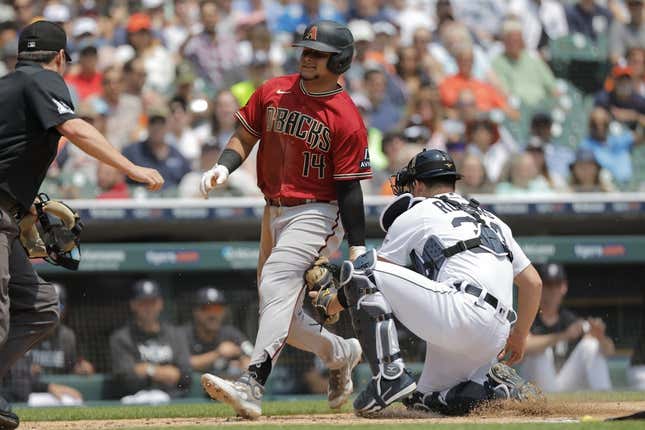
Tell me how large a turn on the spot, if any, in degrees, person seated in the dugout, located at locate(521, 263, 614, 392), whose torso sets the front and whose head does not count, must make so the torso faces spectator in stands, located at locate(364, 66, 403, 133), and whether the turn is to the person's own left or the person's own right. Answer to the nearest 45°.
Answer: approximately 135° to the person's own right

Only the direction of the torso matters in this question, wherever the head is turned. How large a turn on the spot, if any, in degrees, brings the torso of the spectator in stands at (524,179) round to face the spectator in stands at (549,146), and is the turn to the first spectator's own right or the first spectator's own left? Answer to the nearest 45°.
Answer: approximately 180°

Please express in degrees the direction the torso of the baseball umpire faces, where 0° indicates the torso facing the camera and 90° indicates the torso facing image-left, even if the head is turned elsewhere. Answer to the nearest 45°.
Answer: approximately 225°

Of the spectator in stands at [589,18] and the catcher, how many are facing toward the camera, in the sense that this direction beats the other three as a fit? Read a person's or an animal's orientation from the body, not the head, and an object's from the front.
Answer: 1

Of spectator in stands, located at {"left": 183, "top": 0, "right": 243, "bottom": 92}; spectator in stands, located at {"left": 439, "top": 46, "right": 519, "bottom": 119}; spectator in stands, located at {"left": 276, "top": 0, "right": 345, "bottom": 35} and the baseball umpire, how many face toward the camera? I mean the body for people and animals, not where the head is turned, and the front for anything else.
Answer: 3

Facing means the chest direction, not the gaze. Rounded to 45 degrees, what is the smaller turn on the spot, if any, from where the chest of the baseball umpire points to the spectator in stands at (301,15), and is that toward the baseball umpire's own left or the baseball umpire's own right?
approximately 45° to the baseball umpire's own left

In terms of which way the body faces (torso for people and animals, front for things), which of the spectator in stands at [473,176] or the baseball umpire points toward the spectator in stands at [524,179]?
the baseball umpire
